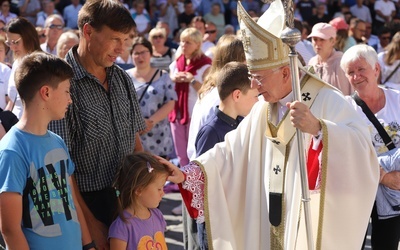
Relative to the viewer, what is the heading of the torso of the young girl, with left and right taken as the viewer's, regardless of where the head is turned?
facing the viewer and to the right of the viewer

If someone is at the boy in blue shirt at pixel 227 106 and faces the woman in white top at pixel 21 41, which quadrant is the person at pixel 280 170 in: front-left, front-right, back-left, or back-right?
back-left

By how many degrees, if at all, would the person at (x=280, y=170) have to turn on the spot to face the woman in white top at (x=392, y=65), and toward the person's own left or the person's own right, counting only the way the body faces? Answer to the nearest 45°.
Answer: approximately 135° to the person's own right

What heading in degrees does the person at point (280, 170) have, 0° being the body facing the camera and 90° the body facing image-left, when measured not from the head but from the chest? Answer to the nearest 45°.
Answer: approximately 45°

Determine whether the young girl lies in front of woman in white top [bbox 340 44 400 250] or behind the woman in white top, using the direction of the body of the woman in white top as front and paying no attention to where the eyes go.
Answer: in front

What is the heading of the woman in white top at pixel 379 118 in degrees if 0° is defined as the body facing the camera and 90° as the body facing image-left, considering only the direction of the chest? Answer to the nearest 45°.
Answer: approximately 45°
